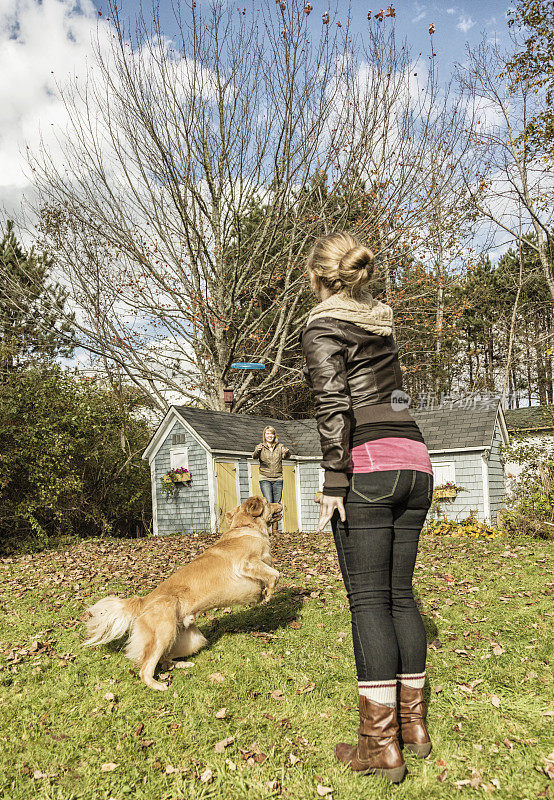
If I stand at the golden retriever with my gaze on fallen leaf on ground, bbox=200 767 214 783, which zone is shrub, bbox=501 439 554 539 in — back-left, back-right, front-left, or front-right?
back-left

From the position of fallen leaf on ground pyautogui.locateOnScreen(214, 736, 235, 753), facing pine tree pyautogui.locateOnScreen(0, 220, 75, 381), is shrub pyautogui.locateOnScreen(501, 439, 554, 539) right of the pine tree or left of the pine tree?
right

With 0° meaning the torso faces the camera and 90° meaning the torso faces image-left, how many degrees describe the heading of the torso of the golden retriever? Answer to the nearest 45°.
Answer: approximately 225°

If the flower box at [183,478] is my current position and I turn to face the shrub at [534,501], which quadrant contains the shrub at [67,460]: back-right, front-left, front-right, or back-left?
back-right

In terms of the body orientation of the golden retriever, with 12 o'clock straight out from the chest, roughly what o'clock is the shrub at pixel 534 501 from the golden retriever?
The shrub is roughly at 12 o'clock from the golden retriever.

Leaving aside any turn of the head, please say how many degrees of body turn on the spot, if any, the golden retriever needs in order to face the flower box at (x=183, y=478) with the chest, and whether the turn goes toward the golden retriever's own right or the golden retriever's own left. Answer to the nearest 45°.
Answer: approximately 45° to the golden retriever's own left

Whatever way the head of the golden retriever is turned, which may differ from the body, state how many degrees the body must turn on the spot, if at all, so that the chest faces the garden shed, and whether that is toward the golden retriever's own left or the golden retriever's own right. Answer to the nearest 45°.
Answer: approximately 45° to the golden retriever's own left

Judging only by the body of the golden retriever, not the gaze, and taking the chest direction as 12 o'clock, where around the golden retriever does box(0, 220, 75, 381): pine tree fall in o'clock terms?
The pine tree is roughly at 10 o'clock from the golden retriever.

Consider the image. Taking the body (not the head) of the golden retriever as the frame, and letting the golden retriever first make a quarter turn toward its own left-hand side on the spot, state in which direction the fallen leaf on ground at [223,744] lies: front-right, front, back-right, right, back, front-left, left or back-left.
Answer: back-left

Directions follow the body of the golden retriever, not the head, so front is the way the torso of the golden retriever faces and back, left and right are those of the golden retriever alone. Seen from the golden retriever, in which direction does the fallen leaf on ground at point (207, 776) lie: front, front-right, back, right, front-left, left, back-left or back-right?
back-right
